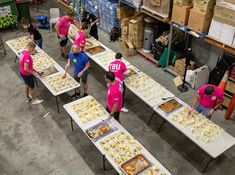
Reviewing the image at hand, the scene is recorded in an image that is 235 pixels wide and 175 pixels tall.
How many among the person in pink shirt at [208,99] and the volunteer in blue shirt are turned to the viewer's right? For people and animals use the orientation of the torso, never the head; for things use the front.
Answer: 0

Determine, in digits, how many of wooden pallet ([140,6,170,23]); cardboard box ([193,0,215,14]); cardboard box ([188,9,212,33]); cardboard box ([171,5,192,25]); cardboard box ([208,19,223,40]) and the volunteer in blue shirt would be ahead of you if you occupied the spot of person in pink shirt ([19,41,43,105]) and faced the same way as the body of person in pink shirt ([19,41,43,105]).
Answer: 6

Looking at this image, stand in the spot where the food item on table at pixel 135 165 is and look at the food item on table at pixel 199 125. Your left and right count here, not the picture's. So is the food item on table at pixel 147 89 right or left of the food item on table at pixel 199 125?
left

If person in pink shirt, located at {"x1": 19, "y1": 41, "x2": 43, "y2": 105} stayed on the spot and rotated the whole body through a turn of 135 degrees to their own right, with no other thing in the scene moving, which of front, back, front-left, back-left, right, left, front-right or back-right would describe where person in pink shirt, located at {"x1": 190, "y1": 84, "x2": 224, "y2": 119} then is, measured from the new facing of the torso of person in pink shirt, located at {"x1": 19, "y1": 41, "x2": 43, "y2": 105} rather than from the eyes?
left

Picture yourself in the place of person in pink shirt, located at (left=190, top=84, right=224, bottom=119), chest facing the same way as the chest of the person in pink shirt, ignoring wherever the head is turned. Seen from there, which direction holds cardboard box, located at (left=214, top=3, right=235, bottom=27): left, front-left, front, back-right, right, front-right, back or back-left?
back

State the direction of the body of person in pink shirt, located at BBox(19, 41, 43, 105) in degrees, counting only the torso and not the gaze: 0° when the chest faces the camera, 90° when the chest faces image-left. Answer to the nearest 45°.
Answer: approximately 270°

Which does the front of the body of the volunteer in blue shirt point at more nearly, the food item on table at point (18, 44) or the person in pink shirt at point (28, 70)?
the person in pink shirt

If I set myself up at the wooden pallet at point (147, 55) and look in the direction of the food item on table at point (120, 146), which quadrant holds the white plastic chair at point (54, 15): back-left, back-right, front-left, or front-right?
back-right
